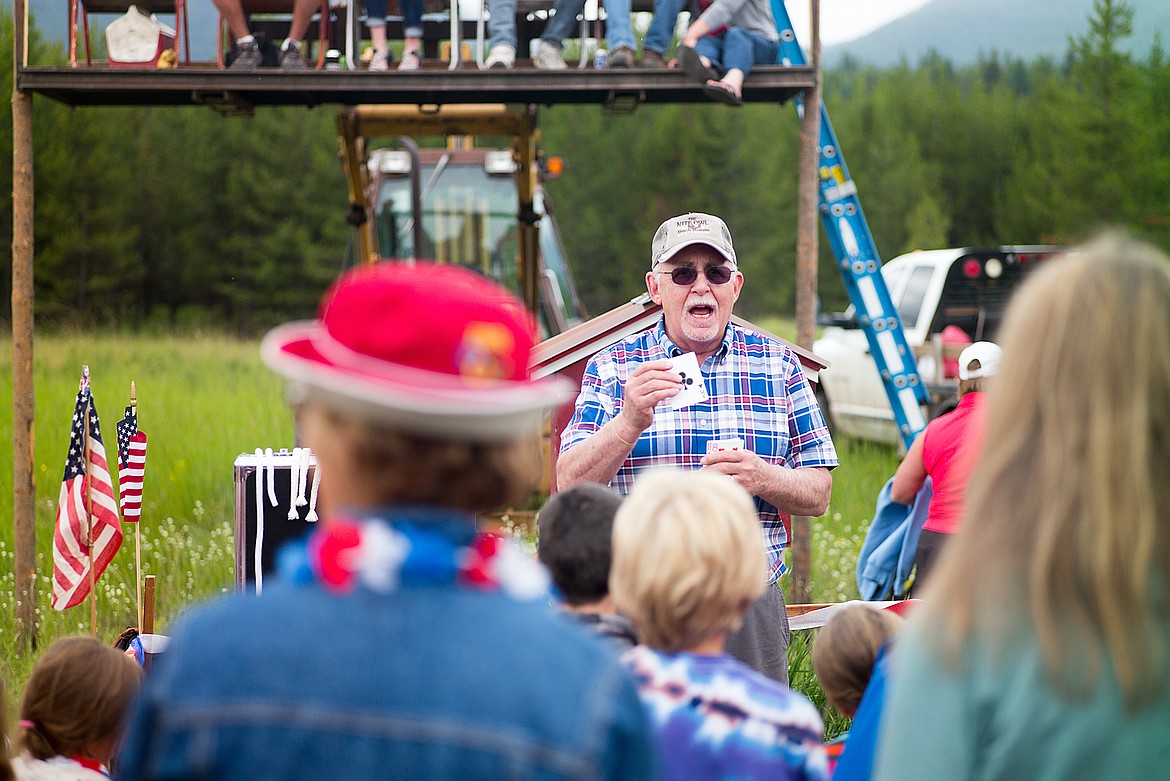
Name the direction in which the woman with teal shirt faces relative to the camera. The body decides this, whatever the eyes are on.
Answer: away from the camera

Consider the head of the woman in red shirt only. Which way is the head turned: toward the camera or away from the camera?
away from the camera

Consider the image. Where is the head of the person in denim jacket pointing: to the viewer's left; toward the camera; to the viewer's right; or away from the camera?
away from the camera

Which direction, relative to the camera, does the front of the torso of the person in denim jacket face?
away from the camera

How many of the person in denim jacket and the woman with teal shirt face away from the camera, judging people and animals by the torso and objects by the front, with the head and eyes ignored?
2

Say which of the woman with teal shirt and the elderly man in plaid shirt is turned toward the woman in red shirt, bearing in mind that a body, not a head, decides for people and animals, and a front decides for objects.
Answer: the woman with teal shirt

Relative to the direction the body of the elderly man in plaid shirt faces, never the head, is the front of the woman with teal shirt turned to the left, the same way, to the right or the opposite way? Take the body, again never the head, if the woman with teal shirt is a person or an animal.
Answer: the opposite way

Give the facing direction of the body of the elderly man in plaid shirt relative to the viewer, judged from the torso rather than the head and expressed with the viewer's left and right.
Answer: facing the viewer

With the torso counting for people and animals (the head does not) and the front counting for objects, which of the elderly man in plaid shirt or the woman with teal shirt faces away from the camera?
the woman with teal shirt

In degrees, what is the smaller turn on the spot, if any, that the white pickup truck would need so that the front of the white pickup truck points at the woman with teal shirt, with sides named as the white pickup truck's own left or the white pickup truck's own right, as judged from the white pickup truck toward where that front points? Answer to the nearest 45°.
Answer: approximately 135° to the white pickup truck's own left

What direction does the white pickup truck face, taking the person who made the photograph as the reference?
facing away from the viewer and to the left of the viewer

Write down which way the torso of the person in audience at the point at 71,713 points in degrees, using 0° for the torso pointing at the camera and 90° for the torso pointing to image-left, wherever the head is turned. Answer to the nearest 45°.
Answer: approximately 225°
